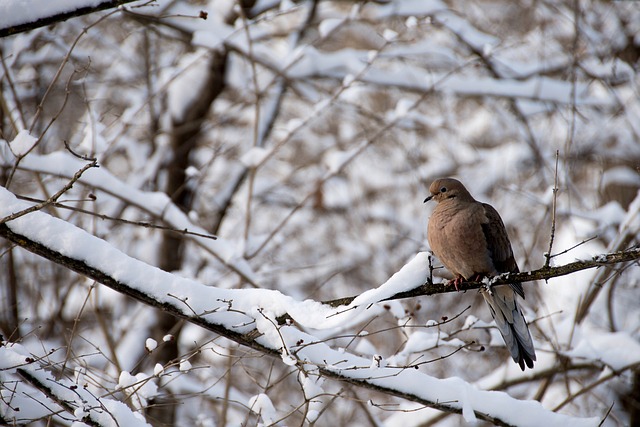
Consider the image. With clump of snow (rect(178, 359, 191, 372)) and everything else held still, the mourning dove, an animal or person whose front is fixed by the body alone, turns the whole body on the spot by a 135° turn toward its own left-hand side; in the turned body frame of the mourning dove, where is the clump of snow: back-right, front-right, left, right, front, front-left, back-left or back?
back-right

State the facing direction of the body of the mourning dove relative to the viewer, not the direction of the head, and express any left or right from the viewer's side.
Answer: facing the viewer and to the left of the viewer

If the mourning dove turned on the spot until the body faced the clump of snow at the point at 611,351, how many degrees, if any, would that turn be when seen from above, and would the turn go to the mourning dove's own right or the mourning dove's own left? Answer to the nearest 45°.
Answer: approximately 180°
